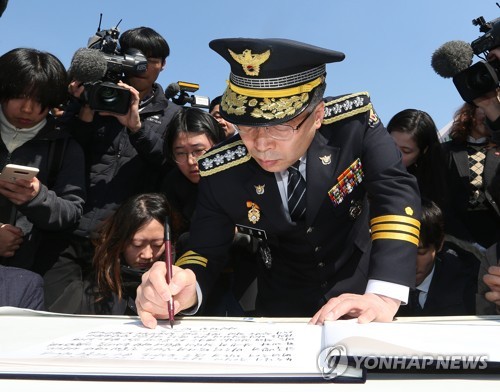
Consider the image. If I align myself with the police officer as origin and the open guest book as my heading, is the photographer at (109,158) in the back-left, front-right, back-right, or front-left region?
back-right

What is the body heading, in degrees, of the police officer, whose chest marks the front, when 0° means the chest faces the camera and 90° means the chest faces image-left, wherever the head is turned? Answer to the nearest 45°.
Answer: approximately 45°

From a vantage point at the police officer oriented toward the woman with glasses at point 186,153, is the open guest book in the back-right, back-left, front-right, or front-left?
back-left

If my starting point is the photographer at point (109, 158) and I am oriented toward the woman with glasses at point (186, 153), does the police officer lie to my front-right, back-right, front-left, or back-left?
front-right

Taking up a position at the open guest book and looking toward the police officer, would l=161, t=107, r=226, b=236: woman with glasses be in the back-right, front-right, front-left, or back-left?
front-left

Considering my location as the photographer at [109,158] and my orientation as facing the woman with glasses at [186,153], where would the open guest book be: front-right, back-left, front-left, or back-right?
front-right

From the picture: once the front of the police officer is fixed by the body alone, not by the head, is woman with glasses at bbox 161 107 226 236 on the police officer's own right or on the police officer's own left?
on the police officer's own right

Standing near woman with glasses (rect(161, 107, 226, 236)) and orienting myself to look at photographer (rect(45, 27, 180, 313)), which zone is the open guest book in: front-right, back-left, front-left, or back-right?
back-left

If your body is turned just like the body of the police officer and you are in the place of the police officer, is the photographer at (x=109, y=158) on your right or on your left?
on your right
